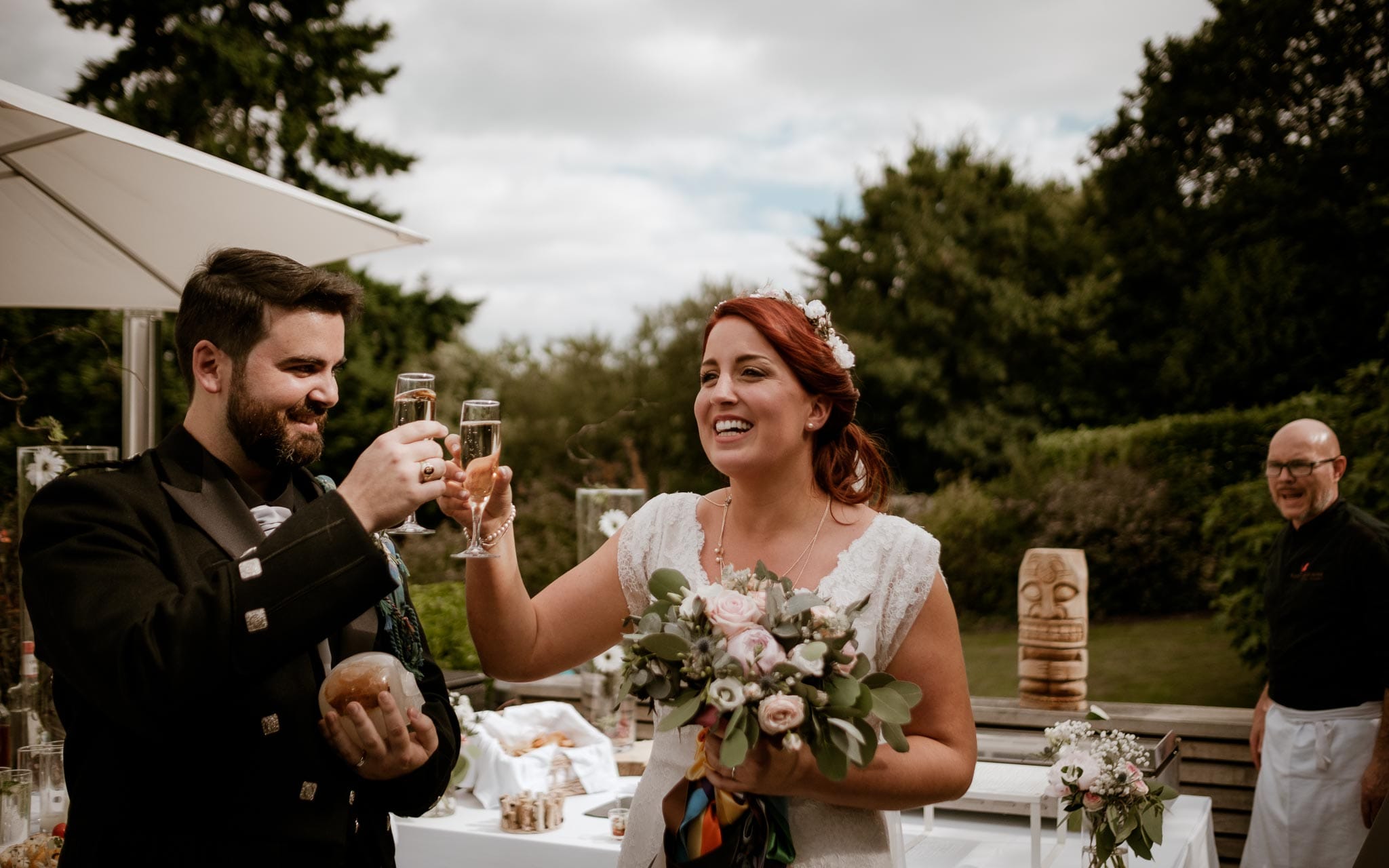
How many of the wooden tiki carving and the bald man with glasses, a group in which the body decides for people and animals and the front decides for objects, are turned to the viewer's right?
0

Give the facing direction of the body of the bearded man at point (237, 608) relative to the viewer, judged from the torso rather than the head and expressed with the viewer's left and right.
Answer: facing the viewer and to the right of the viewer

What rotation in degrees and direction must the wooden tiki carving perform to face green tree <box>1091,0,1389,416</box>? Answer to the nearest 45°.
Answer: approximately 180°

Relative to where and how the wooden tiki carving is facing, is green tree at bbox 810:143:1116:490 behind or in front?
behind

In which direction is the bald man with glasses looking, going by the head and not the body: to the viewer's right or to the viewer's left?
to the viewer's left

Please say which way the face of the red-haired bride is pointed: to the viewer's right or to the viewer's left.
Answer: to the viewer's left

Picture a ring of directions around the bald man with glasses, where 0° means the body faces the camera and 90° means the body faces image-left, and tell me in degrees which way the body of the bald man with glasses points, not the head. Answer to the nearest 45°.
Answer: approximately 45°

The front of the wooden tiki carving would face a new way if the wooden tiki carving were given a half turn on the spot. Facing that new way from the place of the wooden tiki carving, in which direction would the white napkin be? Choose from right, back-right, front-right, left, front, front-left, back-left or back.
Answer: back-left

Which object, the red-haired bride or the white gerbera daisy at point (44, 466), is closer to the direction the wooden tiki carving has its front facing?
the red-haired bride

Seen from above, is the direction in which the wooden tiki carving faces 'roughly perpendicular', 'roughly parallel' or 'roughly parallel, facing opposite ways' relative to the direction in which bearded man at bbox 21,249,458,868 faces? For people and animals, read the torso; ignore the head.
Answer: roughly perpendicular

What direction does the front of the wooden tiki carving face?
toward the camera

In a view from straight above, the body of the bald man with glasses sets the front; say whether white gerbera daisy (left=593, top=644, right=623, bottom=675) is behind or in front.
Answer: in front

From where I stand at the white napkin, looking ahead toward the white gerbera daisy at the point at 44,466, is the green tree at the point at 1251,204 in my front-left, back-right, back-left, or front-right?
back-right
